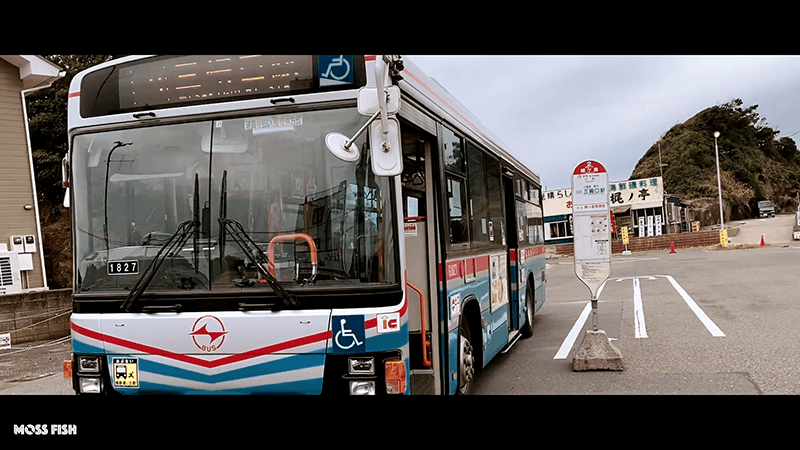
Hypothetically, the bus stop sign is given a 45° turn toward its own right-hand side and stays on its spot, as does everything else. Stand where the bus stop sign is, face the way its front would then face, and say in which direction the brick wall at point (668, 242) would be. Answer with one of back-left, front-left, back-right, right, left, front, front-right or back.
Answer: back-right

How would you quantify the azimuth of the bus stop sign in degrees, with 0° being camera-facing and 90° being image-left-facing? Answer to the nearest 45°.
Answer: approximately 0°

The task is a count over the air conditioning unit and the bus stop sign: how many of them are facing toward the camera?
2

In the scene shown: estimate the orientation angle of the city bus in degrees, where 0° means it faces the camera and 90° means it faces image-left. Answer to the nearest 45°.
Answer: approximately 45°

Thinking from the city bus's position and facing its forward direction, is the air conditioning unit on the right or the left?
on its right

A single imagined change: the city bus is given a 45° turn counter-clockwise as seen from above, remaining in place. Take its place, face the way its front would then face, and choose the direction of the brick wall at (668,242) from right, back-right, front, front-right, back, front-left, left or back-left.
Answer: back-left
